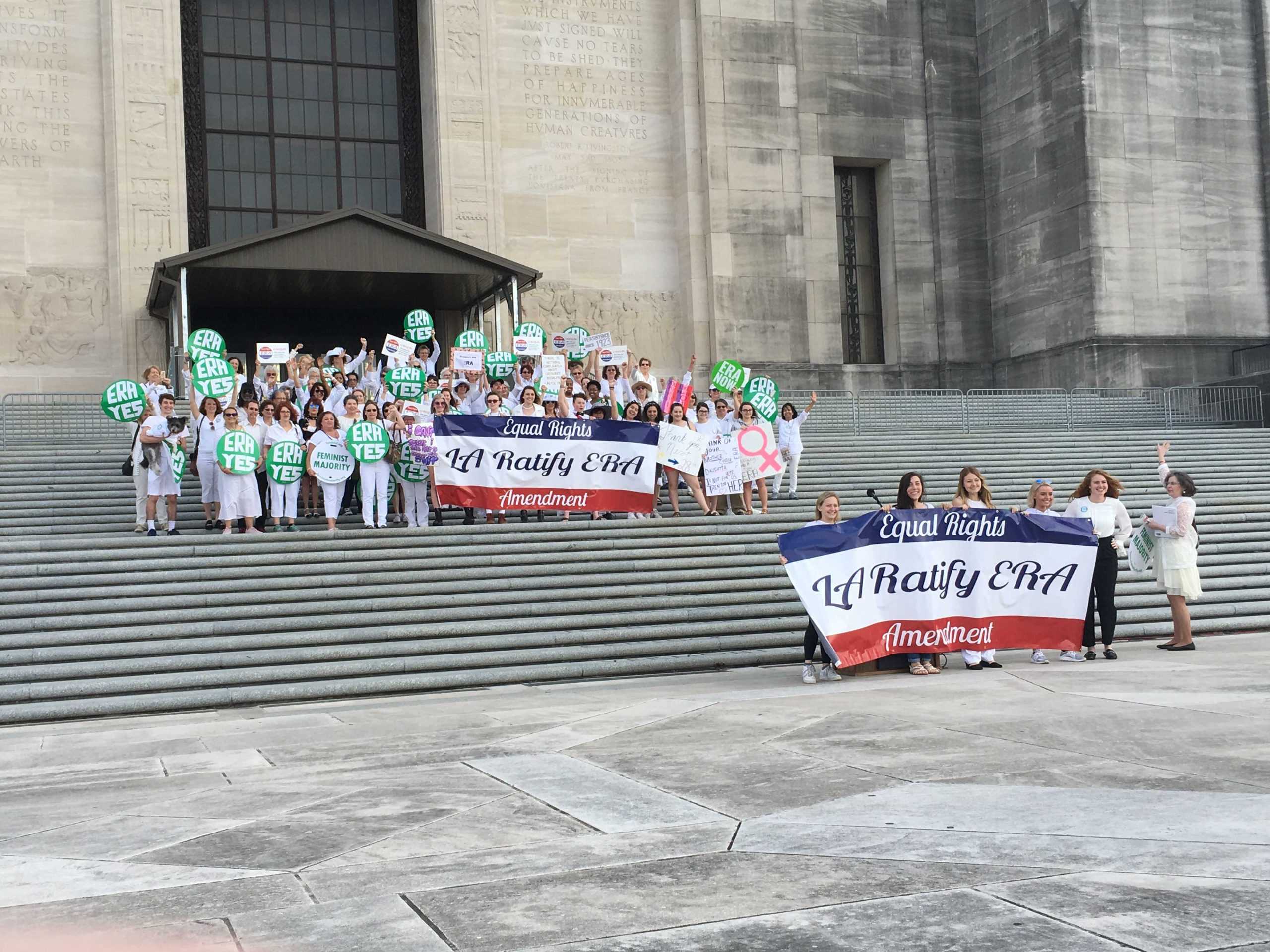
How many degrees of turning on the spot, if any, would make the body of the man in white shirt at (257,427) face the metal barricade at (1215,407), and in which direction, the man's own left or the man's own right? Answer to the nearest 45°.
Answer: approximately 135° to the man's own left

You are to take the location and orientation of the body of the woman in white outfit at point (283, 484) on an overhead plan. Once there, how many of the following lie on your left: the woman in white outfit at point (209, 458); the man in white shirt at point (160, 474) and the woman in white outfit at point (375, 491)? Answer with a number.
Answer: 1

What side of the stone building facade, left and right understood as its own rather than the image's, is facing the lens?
front

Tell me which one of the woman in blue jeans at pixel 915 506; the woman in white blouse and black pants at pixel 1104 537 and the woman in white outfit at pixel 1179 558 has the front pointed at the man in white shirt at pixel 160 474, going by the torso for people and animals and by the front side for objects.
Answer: the woman in white outfit at pixel 1179 558

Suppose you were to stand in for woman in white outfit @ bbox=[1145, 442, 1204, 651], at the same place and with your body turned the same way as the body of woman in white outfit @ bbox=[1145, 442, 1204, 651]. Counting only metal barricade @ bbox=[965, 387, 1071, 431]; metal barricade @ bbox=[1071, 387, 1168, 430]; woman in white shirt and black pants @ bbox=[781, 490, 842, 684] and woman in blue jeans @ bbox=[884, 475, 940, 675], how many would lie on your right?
2

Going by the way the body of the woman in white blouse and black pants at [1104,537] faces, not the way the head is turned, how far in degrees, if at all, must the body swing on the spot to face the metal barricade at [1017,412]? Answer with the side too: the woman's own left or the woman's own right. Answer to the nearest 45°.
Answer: approximately 180°

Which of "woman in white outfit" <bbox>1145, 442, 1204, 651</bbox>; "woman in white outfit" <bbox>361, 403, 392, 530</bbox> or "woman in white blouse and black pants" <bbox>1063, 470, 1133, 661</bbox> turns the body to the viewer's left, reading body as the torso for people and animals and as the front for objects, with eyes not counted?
"woman in white outfit" <bbox>1145, 442, 1204, 651</bbox>

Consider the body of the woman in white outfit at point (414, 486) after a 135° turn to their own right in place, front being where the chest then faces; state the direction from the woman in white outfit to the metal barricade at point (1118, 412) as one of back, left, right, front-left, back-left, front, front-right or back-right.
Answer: right

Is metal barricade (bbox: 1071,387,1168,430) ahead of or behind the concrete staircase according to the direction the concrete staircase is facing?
behind
